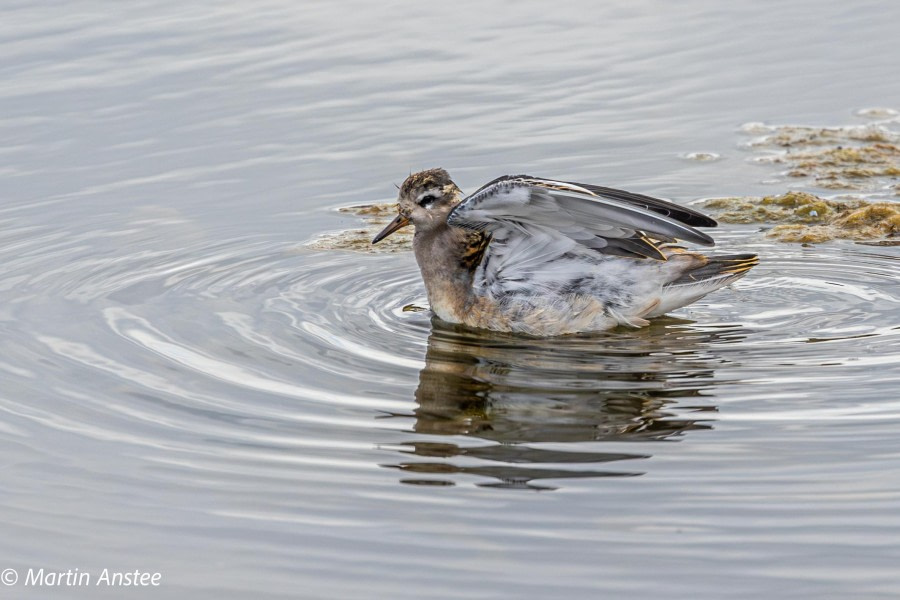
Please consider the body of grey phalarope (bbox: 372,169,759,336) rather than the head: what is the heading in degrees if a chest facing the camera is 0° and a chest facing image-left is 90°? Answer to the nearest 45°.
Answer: approximately 90°
